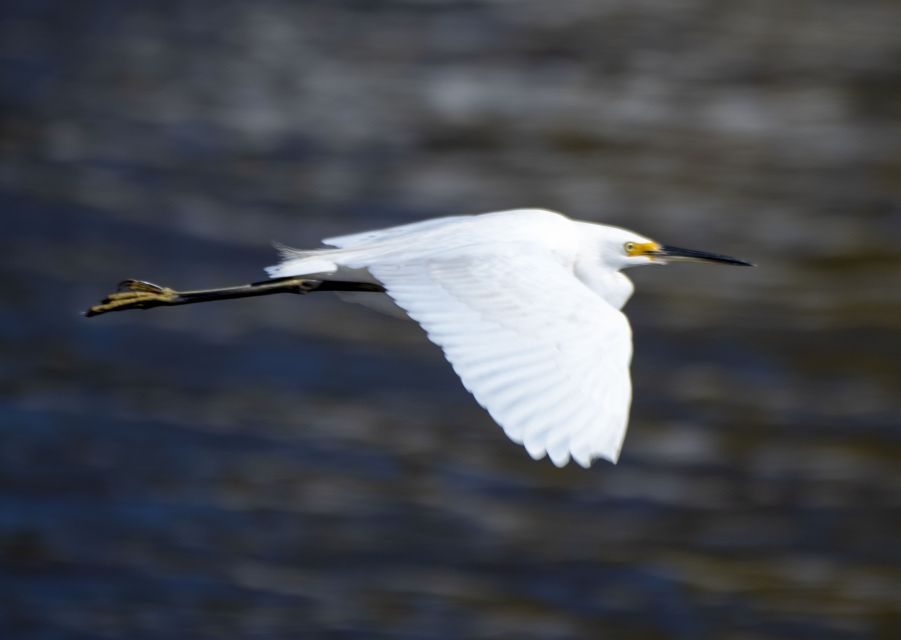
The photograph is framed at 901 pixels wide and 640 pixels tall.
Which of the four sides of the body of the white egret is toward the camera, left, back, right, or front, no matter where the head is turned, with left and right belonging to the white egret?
right
